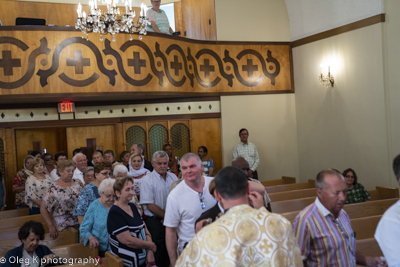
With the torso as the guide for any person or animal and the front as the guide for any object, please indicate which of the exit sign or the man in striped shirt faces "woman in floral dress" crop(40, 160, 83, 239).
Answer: the exit sign

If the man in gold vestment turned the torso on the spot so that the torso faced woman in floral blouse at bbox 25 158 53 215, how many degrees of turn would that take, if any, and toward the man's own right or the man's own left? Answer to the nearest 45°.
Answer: approximately 45° to the man's own left

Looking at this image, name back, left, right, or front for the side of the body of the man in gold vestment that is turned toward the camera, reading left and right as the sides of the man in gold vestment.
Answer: back

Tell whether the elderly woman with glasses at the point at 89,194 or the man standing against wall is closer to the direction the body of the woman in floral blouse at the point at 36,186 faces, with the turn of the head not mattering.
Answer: the elderly woman with glasses

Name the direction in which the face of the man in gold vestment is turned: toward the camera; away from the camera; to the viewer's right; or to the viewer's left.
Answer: away from the camera

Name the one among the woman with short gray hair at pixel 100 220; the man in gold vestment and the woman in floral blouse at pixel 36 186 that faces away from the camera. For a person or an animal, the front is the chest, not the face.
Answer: the man in gold vestment

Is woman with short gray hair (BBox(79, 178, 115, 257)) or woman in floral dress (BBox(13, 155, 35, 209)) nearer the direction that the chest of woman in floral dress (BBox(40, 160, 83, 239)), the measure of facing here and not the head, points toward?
the woman with short gray hair

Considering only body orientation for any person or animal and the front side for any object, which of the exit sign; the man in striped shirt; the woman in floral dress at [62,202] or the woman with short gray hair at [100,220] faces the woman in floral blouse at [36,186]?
the exit sign

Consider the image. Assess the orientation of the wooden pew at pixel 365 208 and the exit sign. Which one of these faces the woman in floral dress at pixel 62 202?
the exit sign

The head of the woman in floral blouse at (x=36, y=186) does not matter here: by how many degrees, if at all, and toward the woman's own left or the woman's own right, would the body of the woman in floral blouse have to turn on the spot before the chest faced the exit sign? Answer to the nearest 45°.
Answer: approximately 135° to the woman's own left

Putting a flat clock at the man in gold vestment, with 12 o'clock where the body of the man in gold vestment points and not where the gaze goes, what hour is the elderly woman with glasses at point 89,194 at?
The elderly woman with glasses is roughly at 11 o'clock from the man in gold vestment.

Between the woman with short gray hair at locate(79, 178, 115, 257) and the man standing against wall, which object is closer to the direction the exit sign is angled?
the woman with short gray hair

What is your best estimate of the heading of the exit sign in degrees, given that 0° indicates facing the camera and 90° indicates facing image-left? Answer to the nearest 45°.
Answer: approximately 0°

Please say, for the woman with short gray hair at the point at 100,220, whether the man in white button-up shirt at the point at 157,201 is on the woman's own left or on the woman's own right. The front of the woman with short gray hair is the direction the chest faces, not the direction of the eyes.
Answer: on the woman's own left

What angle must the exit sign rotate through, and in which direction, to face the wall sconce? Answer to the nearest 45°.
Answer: approximately 90° to its left

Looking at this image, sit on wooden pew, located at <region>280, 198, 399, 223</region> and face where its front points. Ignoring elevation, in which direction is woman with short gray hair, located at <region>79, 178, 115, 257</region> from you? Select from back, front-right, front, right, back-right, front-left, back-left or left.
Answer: right
